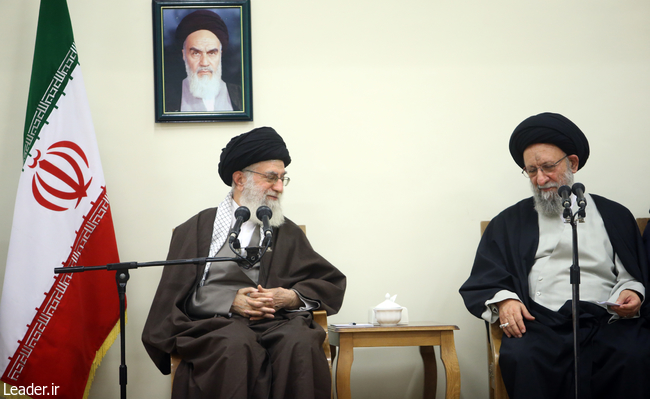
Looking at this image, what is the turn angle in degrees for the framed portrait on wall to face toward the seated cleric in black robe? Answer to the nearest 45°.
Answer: approximately 45° to its left

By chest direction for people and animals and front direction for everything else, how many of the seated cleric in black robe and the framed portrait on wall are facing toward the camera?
2

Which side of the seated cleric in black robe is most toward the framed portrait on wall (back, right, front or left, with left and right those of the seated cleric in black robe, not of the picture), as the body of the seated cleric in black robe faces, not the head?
right

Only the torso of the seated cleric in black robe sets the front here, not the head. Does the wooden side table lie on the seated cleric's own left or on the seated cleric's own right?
on the seated cleric's own right

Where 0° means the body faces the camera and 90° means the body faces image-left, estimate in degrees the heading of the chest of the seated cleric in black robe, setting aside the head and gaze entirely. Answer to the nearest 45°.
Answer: approximately 0°

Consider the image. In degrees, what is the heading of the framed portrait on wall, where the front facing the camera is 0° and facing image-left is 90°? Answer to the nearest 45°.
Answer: approximately 0°

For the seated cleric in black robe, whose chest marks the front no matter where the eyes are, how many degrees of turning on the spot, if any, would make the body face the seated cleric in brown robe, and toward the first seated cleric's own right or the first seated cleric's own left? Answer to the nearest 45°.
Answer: approximately 45° to the first seated cleric's own right
